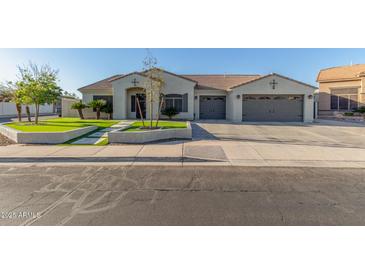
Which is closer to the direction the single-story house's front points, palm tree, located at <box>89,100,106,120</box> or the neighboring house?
the palm tree

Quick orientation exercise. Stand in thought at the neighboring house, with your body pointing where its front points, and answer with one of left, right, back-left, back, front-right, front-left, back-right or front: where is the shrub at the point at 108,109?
front-right

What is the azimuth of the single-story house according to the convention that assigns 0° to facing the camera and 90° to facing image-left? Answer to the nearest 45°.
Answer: approximately 0°

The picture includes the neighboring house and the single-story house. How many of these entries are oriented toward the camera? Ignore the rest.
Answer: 2

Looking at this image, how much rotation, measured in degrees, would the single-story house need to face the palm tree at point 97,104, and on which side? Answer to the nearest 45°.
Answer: approximately 90° to its right

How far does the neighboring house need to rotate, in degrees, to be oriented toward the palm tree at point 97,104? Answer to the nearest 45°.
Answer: approximately 45° to its right

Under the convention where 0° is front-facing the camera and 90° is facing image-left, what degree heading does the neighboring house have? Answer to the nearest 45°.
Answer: approximately 0°

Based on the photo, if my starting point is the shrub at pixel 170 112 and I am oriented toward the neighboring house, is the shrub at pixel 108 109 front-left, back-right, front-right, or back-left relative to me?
back-left

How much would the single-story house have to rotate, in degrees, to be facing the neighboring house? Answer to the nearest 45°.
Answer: approximately 135° to its left

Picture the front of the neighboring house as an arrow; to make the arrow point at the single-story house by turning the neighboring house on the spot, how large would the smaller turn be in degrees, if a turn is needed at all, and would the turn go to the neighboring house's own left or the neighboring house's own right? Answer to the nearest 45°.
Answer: approximately 45° to the neighboring house's own right
